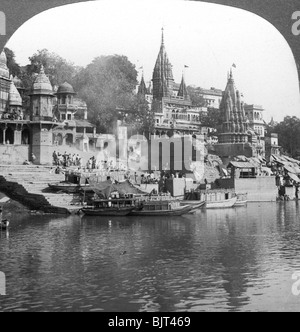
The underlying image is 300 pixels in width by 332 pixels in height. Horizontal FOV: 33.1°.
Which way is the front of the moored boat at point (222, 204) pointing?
to the viewer's right

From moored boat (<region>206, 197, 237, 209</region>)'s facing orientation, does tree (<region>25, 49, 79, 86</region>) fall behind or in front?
behind

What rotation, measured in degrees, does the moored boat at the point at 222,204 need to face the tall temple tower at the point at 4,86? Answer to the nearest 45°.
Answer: approximately 180°

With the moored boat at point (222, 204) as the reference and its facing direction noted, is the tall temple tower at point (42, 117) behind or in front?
behind

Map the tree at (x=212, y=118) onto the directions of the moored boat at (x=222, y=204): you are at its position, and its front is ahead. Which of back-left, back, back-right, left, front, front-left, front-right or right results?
left

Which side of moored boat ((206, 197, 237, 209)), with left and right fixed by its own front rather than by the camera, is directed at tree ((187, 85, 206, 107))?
left
